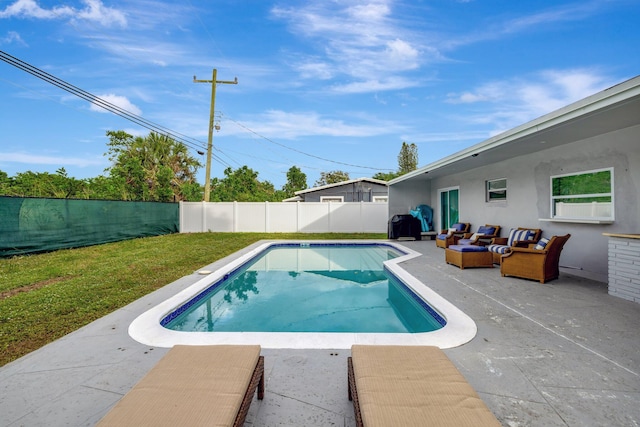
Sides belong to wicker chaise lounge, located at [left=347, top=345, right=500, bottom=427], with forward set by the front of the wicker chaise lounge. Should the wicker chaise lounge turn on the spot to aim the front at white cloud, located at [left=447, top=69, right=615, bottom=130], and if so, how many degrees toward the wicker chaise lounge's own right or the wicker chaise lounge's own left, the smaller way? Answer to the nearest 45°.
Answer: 0° — it already faces it

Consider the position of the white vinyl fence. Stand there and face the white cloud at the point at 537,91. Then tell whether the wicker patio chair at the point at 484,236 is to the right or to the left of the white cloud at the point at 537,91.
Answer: right

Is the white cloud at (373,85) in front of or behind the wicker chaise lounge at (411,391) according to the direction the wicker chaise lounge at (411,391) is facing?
in front

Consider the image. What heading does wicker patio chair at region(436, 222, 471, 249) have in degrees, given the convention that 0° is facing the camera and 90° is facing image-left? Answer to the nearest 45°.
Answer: approximately 45°

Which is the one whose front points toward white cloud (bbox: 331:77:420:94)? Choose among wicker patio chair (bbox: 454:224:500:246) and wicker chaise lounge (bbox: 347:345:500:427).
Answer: the wicker chaise lounge

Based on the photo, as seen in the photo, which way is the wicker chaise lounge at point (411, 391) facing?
away from the camera
